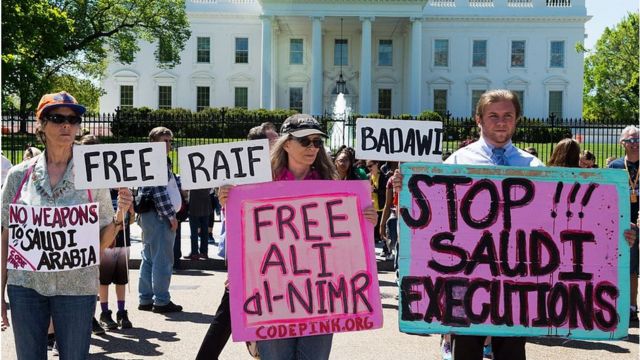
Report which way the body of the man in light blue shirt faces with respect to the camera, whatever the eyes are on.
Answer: toward the camera

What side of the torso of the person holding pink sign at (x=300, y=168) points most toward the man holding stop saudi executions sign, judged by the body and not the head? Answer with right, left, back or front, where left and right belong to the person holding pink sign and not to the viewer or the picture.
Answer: left

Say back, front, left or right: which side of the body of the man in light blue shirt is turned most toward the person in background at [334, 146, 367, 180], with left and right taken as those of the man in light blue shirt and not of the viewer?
back

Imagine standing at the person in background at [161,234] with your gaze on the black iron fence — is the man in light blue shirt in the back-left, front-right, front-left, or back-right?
back-right

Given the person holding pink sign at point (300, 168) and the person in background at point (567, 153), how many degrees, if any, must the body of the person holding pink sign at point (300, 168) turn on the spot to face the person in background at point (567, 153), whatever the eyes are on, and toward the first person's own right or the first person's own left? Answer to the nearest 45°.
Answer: approximately 135° to the first person's own left

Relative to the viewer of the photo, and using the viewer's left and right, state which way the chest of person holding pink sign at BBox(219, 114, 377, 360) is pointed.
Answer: facing the viewer
